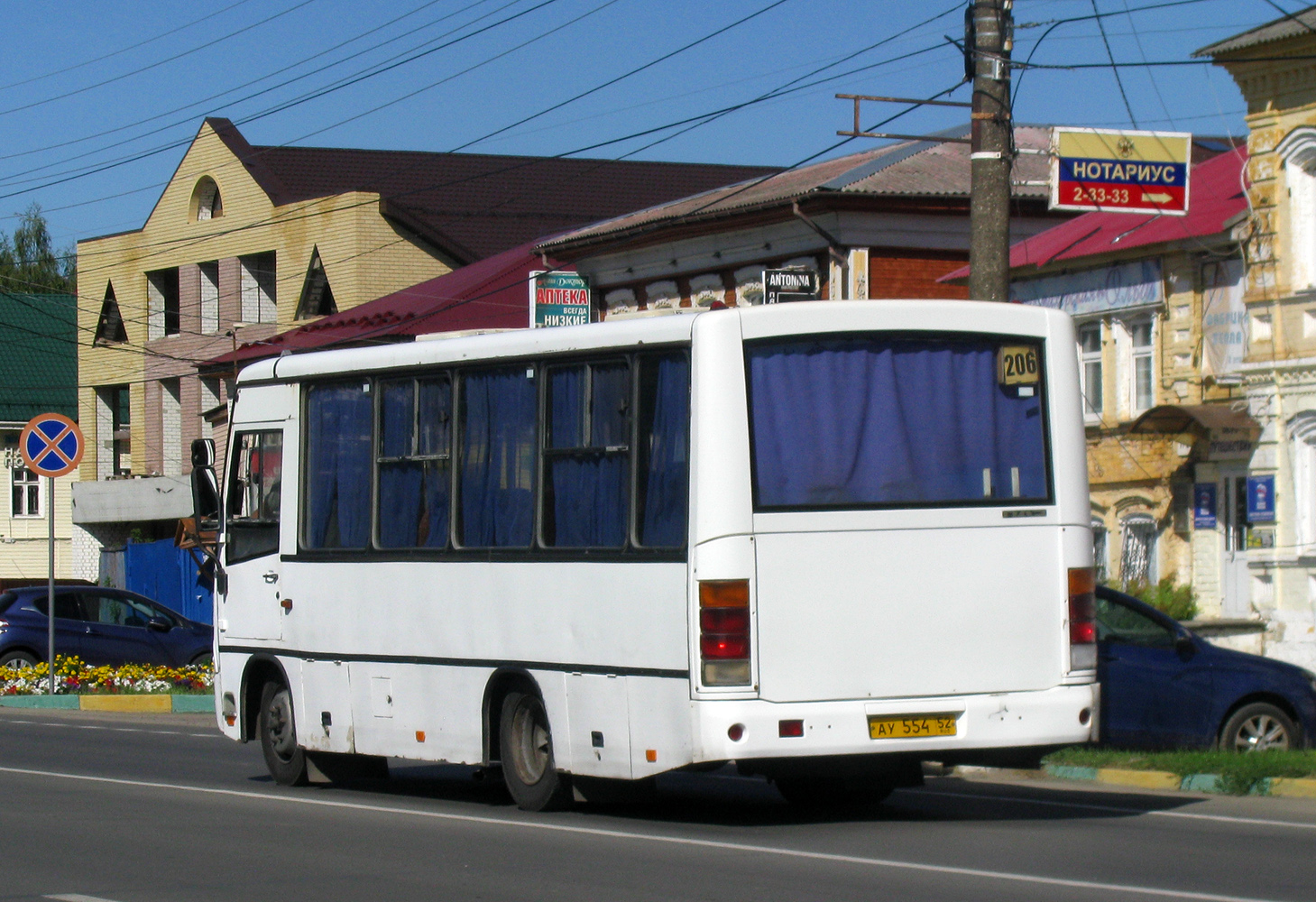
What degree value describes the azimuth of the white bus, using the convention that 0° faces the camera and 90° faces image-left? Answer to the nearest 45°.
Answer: approximately 135°

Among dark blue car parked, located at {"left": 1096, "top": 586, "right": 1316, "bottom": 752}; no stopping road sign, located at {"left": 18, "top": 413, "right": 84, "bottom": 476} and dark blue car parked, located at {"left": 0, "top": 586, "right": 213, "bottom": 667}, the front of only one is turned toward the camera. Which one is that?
the no stopping road sign

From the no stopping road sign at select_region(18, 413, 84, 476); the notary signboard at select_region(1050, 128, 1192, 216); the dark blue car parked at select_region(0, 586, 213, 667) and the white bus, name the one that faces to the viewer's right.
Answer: the dark blue car parked

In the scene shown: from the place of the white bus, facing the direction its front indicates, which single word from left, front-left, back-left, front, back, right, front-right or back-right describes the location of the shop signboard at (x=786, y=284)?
front-right

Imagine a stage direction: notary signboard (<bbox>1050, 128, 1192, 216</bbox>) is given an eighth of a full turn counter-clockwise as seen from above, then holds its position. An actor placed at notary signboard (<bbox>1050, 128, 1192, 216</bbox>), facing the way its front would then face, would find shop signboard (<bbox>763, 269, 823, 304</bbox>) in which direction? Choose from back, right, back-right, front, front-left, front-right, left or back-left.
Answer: back

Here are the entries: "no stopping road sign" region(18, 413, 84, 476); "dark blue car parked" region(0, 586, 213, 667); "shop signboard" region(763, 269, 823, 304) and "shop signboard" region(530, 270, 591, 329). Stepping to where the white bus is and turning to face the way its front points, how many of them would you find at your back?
0

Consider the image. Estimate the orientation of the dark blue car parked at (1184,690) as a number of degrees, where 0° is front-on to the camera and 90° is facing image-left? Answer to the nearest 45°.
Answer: approximately 270°

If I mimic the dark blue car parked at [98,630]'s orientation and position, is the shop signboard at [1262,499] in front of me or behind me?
in front

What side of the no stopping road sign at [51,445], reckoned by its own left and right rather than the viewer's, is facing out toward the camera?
front

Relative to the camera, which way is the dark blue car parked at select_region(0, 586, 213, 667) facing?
to the viewer's right

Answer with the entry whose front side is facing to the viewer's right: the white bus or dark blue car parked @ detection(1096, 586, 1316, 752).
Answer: the dark blue car parked

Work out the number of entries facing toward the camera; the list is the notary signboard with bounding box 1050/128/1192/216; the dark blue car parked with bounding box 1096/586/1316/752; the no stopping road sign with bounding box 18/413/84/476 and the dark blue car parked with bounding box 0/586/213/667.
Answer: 2

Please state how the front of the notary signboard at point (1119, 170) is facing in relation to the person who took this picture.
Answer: facing the viewer

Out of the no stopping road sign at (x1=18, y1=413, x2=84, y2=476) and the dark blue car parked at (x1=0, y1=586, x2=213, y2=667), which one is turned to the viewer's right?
the dark blue car parked
